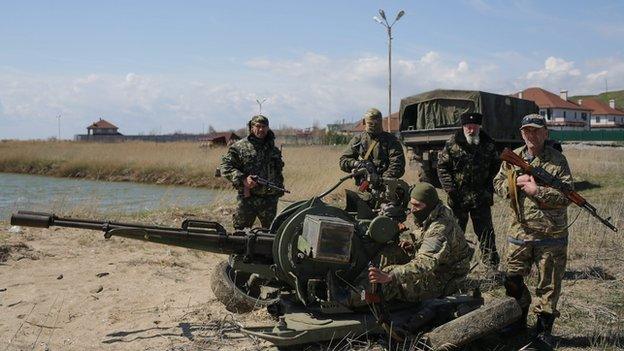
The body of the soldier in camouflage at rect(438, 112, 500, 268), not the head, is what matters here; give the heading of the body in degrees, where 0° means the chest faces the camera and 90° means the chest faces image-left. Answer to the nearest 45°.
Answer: approximately 0°

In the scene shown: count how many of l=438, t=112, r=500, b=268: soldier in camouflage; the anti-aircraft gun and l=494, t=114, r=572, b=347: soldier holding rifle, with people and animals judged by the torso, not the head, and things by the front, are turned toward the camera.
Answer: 2

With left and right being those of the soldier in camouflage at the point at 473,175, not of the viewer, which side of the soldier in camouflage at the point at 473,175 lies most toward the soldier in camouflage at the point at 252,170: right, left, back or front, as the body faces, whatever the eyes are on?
right

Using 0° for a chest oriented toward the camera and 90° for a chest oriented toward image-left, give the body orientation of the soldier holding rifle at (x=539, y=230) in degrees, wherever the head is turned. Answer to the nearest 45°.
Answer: approximately 0°

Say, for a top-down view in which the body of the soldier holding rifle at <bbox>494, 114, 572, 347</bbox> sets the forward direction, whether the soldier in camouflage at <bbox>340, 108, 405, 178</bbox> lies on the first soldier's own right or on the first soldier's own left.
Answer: on the first soldier's own right

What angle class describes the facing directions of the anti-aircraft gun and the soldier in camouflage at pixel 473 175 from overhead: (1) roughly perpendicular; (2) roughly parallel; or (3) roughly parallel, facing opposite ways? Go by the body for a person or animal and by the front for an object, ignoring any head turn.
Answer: roughly perpendicular

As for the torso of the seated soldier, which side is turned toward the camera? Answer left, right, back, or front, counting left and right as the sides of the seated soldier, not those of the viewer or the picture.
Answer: left

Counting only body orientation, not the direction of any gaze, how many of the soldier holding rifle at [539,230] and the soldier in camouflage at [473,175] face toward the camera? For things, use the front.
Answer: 2

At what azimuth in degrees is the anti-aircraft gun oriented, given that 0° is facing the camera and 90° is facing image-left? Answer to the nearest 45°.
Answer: approximately 90°

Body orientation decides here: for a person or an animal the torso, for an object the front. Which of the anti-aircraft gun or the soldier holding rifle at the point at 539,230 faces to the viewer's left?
the anti-aircraft gun

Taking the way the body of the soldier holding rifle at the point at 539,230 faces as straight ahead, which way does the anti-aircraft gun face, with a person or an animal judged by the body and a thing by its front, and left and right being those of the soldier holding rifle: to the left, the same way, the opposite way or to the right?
to the right

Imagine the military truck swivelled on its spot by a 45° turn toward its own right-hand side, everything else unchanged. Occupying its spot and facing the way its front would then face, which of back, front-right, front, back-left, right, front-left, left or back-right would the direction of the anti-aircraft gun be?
right

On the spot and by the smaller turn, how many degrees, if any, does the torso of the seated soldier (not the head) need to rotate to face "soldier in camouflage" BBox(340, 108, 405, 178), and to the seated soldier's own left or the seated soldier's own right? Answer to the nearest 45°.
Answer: approximately 90° to the seated soldier's own right
